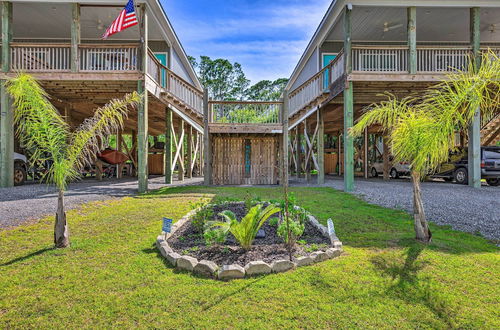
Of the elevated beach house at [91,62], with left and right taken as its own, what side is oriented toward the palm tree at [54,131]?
front

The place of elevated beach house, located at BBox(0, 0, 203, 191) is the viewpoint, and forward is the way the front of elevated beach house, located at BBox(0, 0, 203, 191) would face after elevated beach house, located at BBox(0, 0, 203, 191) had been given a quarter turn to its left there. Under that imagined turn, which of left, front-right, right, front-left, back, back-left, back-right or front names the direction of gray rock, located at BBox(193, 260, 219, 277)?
right

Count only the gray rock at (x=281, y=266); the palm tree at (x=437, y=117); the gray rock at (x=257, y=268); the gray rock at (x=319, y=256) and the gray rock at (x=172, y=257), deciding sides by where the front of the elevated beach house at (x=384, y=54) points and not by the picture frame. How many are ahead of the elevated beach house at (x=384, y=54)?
5

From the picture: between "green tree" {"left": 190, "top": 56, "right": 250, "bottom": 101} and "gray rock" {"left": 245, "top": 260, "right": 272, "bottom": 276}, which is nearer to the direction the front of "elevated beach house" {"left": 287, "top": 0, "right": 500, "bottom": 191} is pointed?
the gray rock

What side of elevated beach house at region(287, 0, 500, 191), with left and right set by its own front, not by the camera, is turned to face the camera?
front

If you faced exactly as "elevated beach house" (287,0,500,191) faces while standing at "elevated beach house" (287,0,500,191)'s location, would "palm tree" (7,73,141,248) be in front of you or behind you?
in front

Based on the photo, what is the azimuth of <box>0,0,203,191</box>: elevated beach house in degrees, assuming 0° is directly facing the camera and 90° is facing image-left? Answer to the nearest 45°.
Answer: approximately 0°

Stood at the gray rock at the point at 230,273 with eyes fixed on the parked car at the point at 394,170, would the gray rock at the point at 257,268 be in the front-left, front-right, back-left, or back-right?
front-right

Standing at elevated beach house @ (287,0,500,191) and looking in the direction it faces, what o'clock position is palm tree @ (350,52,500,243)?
The palm tree is roughly at 12 o'clock from the elevated beach house.

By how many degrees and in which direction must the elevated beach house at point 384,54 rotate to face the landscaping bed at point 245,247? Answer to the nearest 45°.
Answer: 0° — it already faces it

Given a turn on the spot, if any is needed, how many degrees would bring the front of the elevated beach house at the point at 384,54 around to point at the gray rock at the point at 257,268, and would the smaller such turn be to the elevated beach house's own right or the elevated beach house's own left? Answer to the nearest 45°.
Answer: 0° — it already faces it

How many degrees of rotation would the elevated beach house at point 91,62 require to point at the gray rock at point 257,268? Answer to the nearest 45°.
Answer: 0° — it already faces it

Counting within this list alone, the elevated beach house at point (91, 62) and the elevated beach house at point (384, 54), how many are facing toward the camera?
2

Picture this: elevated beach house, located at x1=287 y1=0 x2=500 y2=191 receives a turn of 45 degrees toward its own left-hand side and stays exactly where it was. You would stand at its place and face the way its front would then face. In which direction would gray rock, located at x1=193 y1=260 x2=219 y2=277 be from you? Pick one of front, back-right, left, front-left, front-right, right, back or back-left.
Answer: front-right

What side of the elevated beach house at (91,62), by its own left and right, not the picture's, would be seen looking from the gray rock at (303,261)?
front
